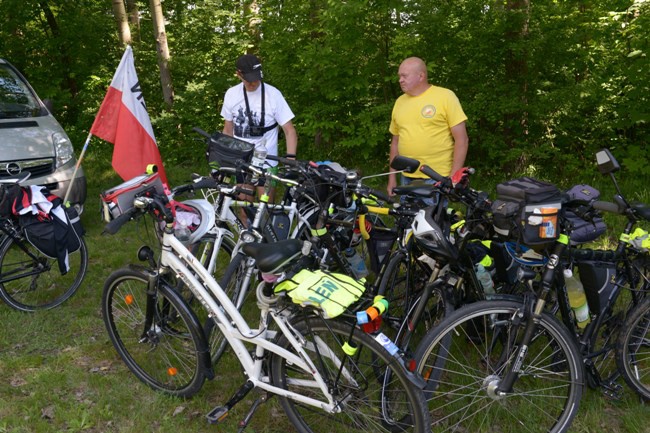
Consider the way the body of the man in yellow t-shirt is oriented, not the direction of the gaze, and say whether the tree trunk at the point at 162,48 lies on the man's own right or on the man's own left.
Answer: on the man's own right

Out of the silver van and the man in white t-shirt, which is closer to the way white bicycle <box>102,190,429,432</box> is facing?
the silver van

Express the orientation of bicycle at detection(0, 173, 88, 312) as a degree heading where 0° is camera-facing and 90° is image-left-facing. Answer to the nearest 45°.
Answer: approximately 90°

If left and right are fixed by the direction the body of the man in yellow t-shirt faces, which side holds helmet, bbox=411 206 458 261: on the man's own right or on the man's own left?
on the man's own left

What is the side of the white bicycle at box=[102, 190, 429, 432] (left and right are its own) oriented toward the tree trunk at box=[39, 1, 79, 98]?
front

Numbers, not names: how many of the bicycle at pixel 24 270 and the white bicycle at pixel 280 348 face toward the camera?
0

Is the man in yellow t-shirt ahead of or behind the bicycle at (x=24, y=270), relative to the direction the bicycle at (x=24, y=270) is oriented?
behind

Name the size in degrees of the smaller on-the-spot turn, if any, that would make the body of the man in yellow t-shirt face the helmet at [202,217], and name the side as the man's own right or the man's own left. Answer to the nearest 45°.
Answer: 0° — they already face it

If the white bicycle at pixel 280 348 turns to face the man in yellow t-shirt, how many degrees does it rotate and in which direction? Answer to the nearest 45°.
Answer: approximately 90° to its right

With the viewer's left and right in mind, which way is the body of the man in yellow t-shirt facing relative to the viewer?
facing the viewer and to the left of the viewer

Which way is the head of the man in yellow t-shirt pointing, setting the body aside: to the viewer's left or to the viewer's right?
to the viewer's left

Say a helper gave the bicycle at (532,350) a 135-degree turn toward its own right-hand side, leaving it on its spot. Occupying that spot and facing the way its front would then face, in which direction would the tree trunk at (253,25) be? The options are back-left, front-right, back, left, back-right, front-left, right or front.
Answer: front-left

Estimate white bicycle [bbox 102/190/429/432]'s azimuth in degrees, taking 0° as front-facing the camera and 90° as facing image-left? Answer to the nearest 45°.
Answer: approximately 135°

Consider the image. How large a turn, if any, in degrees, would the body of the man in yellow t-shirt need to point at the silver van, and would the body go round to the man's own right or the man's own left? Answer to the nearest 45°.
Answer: approximately 45° to the man's own right
